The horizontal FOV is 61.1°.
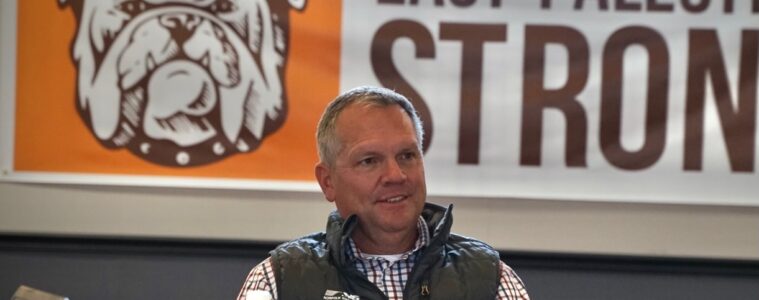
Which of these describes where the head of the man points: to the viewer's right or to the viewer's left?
to the viewer's right

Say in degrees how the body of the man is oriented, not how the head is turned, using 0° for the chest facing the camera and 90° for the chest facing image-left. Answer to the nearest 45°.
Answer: approximately 0°
